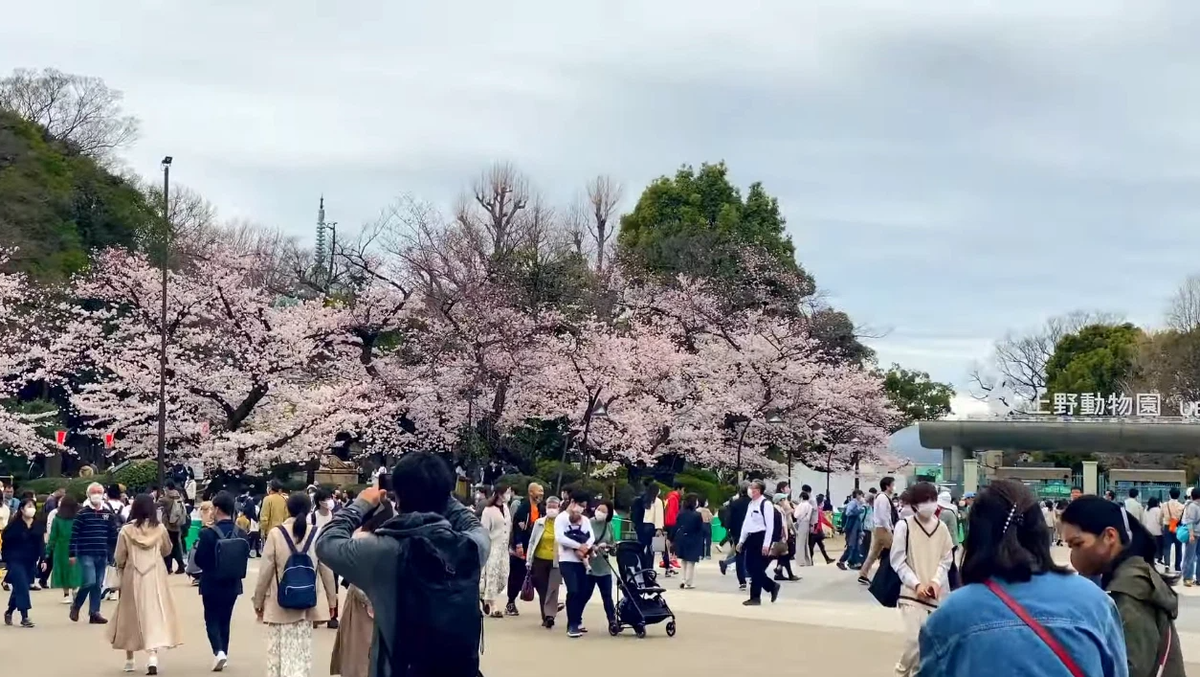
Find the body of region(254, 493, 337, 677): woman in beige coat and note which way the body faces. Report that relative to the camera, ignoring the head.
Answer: away from the camera

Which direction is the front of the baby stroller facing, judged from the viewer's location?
facing the viewer and to the right of the viewer

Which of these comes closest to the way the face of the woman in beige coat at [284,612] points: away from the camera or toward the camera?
away from the camera

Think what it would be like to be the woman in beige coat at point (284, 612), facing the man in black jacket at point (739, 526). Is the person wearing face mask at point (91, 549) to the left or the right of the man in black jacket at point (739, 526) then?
left

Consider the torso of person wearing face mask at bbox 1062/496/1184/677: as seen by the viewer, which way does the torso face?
to the viewer's left

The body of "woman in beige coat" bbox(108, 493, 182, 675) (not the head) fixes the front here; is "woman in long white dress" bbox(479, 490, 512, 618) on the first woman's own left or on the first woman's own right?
on the first woman's own right

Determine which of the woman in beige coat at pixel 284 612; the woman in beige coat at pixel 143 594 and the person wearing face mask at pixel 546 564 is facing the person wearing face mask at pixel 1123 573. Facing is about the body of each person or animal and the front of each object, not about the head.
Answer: the person wearing face mask at pixel 546 564

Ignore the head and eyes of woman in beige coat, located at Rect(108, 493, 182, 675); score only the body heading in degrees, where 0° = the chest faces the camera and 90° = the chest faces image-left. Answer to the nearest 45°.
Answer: approximately 180°

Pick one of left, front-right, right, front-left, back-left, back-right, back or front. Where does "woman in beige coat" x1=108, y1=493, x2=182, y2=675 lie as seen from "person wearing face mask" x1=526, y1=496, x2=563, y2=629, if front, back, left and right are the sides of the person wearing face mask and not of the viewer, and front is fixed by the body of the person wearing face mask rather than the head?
front-right

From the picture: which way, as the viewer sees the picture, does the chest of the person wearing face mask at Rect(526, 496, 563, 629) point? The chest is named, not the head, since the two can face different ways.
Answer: toward the camera
